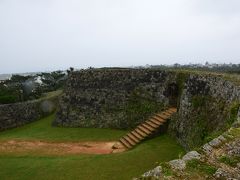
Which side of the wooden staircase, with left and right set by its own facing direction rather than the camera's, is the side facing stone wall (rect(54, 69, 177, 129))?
right

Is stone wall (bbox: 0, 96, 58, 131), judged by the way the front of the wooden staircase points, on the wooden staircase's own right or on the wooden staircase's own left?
on the wooden staircase's own right

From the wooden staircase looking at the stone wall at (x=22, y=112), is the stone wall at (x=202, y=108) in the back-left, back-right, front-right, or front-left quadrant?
back-left

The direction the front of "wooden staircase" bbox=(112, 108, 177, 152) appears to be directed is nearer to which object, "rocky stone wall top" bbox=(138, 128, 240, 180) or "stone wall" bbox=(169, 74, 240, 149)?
the rocky stone wall top

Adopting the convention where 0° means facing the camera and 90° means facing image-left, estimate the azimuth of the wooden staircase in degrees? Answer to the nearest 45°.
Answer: approximately 45°

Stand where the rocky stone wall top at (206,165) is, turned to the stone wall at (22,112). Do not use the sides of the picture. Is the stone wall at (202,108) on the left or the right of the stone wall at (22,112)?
right
